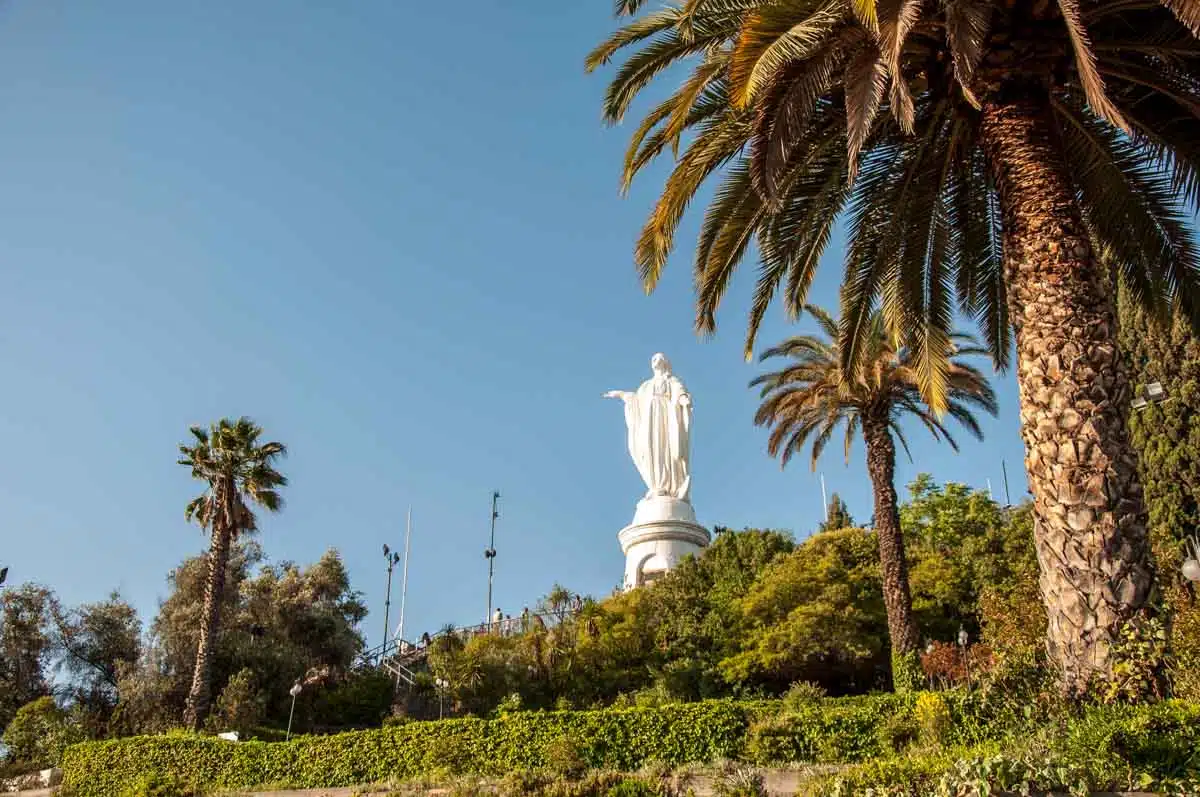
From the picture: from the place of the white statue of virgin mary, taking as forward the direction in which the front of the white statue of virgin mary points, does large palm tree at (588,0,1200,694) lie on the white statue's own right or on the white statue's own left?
on the white statue's own left

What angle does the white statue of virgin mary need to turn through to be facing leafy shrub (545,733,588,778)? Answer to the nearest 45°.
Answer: approximately 45° to its left

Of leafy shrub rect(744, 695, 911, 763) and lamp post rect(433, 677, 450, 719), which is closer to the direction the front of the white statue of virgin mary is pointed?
the lamp post

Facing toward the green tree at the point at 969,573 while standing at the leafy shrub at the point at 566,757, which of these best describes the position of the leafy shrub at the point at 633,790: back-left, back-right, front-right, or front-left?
back-right

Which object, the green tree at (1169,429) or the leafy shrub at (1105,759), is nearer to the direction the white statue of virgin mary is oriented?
the leafy shrub

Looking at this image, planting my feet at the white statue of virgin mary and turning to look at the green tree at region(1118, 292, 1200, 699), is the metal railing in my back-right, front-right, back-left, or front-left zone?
front-right

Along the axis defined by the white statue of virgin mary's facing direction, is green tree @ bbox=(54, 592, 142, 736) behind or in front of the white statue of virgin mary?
in front

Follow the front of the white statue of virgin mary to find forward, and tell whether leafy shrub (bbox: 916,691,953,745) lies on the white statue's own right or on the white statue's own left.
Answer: on the white statue's own left

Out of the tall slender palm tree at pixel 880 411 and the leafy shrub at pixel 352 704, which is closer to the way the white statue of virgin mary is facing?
the leafy shrub

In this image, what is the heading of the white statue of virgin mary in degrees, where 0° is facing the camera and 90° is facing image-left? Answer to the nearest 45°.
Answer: approximately 45°

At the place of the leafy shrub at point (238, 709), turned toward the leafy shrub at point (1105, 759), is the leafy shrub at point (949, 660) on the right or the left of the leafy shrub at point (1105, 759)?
left

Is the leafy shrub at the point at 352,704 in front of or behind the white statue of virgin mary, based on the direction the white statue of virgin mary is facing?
in front

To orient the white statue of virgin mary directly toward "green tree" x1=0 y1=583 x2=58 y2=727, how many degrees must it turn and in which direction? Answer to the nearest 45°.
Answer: approximately 45° to its right

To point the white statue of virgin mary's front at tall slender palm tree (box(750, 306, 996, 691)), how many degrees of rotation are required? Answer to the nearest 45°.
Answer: approximately 45° to its left

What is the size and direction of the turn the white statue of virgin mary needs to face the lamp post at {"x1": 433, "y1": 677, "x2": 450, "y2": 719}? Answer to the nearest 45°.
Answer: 0° — it already faces it

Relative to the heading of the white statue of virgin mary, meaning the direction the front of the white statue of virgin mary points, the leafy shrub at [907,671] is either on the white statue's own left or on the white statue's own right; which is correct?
on the white statue's own left
